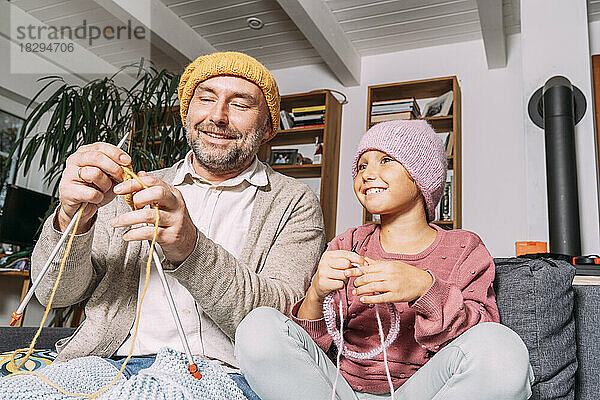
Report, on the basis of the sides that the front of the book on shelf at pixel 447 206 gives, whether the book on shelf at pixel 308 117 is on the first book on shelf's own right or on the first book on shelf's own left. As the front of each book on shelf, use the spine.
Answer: on the first book on shelf's own right

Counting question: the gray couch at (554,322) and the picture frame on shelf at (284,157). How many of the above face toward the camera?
2

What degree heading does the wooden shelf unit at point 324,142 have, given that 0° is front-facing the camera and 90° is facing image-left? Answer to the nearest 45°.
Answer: approximately 45°
